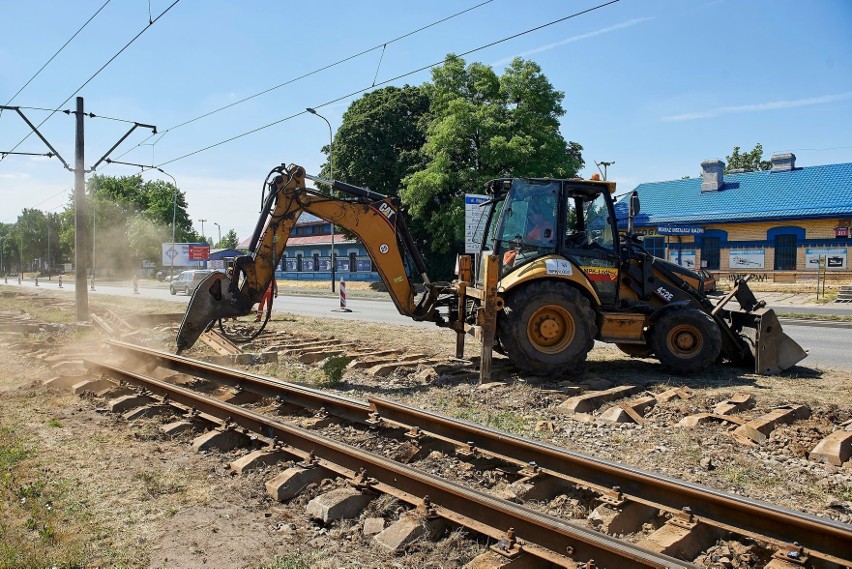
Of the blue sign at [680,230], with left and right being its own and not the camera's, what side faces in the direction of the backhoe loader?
front

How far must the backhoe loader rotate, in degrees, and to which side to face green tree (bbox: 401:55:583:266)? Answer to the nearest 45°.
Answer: approximately 90° to its left

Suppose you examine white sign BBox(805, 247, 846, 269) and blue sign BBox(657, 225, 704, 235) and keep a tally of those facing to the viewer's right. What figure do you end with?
0

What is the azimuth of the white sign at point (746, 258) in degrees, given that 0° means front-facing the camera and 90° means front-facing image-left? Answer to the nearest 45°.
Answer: approximately 0°

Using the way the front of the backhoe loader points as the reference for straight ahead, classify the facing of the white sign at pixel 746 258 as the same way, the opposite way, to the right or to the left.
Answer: to the right

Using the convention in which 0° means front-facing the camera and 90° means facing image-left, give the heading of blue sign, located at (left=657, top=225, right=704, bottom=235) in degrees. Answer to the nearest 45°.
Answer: approximately 0°

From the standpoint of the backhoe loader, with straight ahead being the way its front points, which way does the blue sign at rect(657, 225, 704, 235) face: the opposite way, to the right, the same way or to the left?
to the right

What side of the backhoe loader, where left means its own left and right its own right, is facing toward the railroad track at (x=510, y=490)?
right

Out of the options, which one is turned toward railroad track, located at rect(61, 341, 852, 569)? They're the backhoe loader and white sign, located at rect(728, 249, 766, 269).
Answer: the white sign

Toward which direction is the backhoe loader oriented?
to the viewer's right
